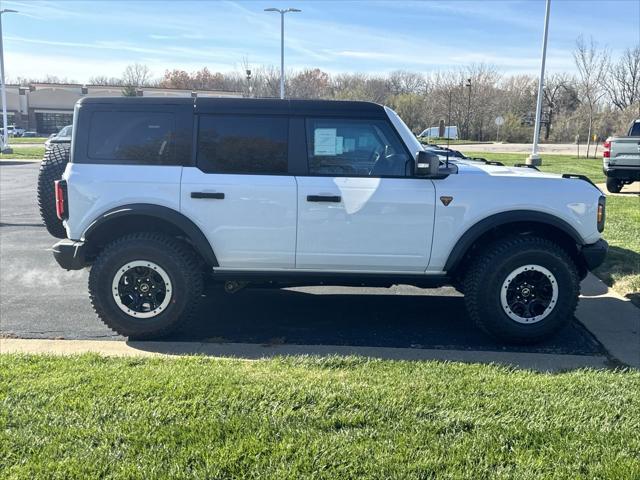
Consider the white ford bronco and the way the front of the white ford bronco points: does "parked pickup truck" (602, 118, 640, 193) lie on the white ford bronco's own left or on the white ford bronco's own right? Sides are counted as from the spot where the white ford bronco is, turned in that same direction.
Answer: on the white ford bronco's own left

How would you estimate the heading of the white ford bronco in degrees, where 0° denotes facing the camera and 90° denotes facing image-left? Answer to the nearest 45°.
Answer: approximately 270°
